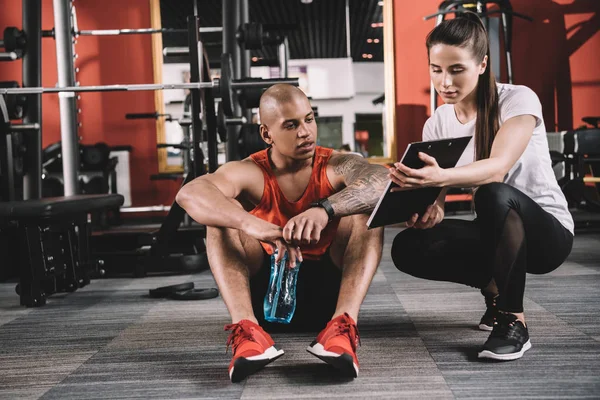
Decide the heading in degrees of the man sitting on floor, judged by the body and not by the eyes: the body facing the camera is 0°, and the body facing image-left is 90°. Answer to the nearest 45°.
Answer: approximately 0°

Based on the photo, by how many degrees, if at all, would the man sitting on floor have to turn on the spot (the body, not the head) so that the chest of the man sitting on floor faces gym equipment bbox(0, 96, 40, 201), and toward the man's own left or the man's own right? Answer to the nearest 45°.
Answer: approximately 135° to the man's own right

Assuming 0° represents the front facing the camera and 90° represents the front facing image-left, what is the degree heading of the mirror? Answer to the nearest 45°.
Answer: approximately 0°

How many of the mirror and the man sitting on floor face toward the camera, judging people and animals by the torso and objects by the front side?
2

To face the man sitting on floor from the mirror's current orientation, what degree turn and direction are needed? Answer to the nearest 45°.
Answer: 0° — it already faces them
